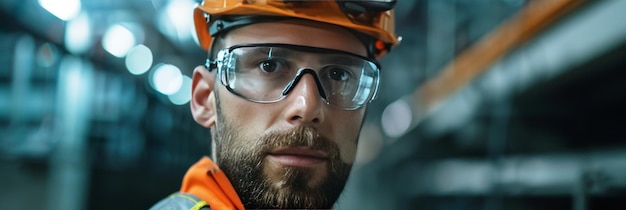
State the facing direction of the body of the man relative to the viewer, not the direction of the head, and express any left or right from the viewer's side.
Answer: facing the viewer and to the right of the viewer

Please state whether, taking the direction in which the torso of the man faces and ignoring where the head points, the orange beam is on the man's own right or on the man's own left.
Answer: on the man's own left
